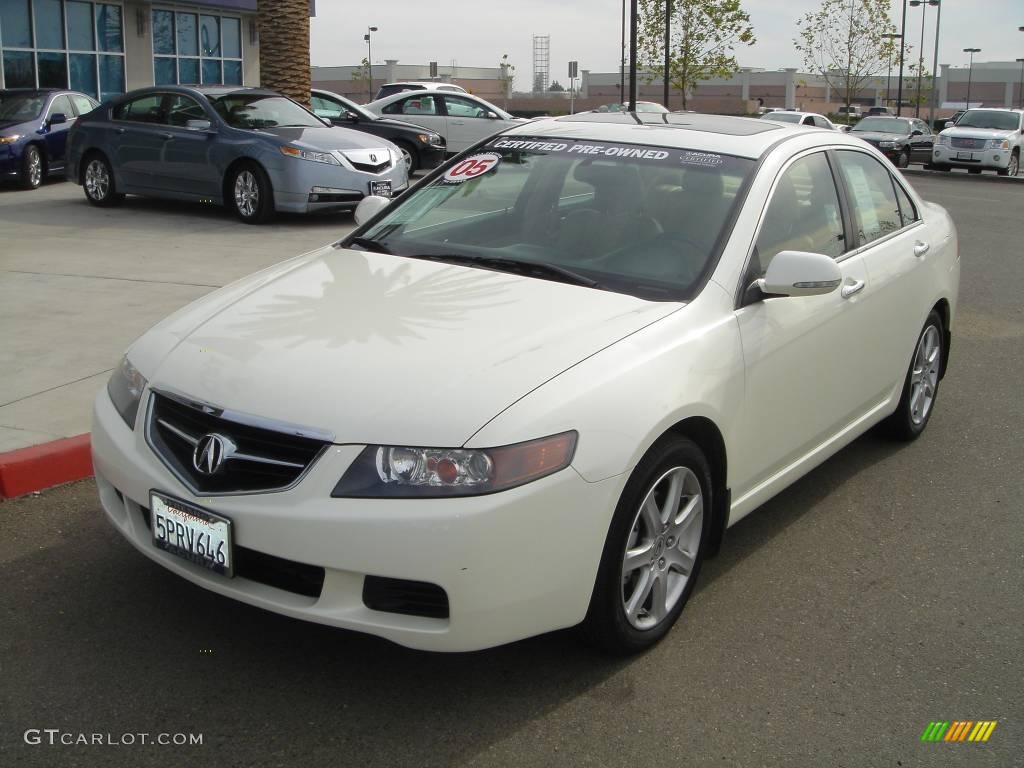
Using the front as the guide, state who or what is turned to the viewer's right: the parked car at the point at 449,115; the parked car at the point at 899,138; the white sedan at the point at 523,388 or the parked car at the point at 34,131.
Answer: the parked car at the point at 449,115

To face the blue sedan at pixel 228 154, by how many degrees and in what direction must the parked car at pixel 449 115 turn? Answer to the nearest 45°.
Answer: approximately 90° to its right

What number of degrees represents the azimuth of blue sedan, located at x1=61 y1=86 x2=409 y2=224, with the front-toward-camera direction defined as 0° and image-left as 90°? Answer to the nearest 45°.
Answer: approximately 315°

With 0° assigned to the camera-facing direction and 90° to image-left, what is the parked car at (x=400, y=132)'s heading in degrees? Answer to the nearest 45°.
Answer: approximately 315°

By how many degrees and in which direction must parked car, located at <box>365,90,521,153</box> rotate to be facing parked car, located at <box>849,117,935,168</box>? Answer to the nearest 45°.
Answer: approximately 45° to its left

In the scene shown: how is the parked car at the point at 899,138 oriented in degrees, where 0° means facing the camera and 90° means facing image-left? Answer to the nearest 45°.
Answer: approximately 45°

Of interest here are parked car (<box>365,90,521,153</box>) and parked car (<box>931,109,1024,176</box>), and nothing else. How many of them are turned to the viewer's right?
1

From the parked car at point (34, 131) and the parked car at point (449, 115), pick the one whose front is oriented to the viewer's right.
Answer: the parked car at point (449, 115)

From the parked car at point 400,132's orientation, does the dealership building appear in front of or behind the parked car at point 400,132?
behind

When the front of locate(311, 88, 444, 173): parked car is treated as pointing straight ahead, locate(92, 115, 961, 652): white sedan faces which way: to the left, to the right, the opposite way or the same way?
to the right

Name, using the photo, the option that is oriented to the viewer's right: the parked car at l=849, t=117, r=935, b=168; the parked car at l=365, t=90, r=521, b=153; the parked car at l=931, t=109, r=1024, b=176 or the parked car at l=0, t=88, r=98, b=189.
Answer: the parked car at l=365, t=90, r=521, b=153

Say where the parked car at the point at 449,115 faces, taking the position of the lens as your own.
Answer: facing to the right of the viewer

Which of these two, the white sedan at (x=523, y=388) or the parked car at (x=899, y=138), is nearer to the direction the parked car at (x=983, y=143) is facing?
the white sedan
